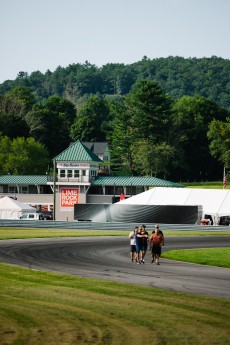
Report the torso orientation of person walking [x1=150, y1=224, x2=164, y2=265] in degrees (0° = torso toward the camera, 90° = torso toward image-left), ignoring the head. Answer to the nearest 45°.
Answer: approximately 0°
